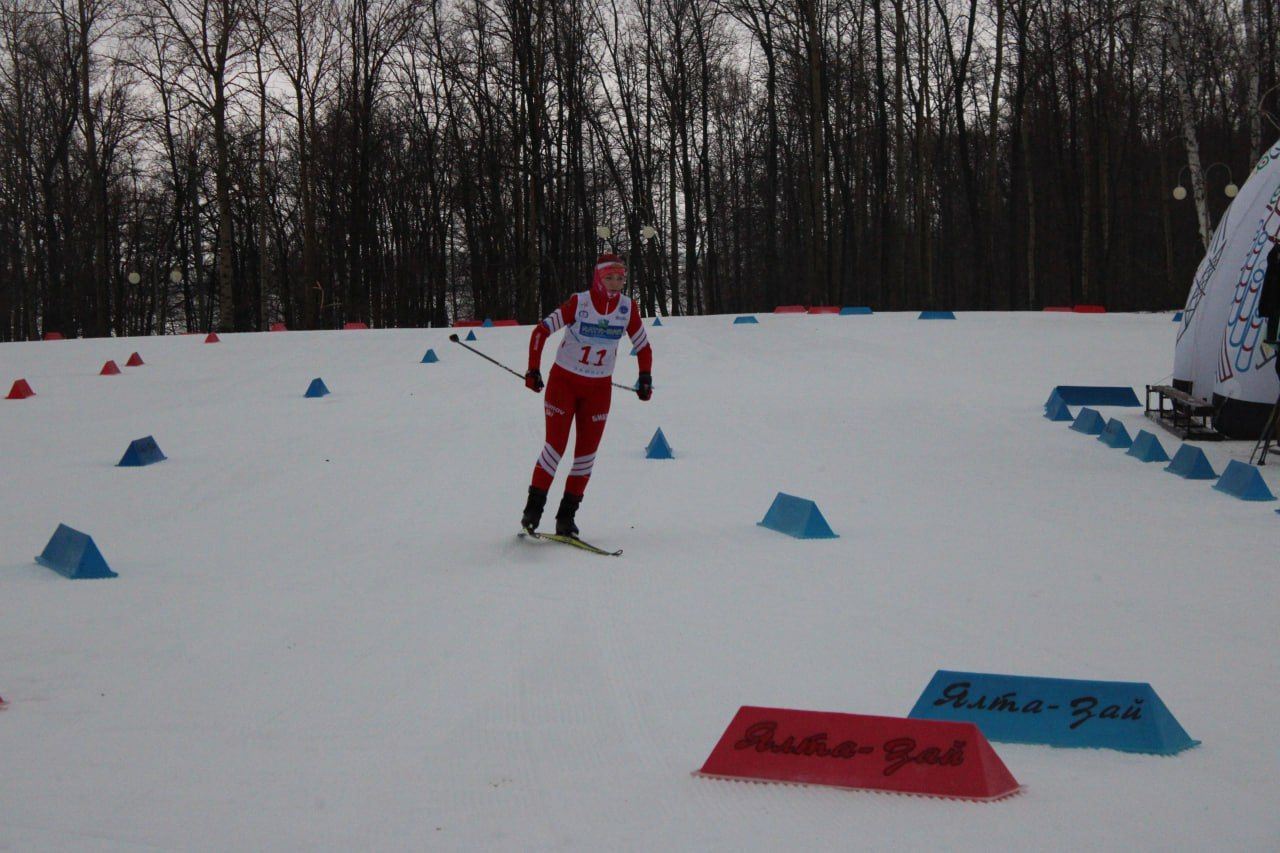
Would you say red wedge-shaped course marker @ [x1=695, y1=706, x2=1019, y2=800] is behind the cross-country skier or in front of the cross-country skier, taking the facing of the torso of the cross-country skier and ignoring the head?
in front

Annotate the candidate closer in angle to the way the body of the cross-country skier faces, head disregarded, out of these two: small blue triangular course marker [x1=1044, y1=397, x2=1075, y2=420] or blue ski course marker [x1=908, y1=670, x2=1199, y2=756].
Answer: the blue ski course marker

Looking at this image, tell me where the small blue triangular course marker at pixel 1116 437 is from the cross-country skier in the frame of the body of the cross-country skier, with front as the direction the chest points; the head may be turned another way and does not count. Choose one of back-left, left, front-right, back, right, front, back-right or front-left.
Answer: left

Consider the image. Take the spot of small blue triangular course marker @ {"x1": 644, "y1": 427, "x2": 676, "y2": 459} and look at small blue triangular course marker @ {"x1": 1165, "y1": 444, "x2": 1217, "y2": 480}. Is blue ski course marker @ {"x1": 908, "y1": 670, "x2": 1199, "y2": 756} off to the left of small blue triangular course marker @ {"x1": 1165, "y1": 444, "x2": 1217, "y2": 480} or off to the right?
right

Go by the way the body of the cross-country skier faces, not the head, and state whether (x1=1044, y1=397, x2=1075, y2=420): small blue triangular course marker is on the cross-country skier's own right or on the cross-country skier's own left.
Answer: on the cross-country skier's own left

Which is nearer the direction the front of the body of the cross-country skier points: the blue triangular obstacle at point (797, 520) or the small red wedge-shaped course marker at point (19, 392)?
the blue triangular obstacle

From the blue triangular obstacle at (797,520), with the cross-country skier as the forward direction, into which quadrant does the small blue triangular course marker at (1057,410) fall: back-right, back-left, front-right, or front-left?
back-right

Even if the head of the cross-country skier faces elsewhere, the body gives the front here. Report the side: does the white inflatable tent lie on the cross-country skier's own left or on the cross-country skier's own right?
on the cross-country skier's own left

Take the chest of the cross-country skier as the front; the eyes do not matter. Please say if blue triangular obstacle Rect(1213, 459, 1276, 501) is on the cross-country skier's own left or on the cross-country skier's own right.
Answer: on the cross-country skier's own left

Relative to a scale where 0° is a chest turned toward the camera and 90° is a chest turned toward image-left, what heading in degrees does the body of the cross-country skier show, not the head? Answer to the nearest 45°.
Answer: approximately 315°

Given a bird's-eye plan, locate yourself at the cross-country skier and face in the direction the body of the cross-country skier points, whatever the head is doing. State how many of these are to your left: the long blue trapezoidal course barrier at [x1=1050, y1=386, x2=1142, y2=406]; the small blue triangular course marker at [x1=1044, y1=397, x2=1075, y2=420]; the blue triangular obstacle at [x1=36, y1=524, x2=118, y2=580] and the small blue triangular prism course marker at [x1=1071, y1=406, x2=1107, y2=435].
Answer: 3

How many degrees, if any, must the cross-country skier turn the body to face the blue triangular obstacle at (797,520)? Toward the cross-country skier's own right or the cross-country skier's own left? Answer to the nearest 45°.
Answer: approximately 45° to the cross-country skier's own left

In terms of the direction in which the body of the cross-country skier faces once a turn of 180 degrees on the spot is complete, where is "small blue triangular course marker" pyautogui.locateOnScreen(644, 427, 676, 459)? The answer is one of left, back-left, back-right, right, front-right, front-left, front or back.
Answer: front-right

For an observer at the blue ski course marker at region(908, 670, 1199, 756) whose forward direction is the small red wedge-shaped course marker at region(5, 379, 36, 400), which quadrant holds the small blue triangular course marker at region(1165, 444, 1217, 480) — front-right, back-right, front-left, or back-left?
front-right

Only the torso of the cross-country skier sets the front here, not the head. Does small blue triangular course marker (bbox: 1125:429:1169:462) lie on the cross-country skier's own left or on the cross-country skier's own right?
on the cross-country skier's own left
